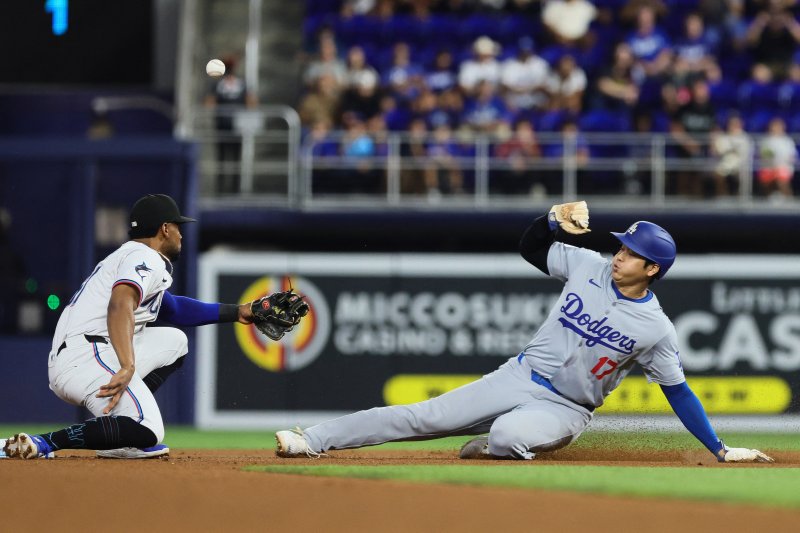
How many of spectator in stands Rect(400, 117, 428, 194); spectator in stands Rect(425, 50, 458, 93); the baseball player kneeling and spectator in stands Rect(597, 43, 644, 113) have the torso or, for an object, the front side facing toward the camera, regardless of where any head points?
3

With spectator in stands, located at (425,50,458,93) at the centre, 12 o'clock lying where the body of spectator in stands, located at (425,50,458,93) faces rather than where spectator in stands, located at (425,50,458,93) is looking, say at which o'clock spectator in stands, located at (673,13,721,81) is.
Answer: spectator in stands, located at (673,13,721,81) is roughly at 9 o'clock from spectator in stands, located at (425,50,458,93).

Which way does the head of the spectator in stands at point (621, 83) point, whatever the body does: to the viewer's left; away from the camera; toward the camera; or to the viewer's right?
toward the camera

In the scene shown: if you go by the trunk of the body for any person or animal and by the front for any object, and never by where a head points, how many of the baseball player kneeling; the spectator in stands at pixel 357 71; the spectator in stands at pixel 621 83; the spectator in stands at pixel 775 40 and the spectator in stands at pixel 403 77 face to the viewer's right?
1

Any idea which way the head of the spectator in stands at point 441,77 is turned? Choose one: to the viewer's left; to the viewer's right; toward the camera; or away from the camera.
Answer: toward the camera

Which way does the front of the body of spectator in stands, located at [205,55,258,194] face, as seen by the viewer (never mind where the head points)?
toward the camera

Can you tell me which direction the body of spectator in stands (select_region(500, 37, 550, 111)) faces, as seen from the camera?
toward the camera

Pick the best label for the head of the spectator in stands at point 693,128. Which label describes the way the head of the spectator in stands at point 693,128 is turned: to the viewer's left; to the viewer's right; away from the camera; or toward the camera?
toward the camera

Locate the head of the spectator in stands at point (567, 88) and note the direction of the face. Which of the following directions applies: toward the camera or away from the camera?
toward the camera

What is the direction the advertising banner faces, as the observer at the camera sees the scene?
facing the viewer

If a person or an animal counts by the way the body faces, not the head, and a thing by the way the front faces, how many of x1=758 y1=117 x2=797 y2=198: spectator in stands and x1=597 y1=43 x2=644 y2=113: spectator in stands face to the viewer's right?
0

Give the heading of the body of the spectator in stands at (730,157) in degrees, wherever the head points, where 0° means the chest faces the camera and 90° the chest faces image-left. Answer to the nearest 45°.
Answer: approximately 0°

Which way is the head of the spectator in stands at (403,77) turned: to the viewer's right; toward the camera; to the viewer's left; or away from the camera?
toward the camera

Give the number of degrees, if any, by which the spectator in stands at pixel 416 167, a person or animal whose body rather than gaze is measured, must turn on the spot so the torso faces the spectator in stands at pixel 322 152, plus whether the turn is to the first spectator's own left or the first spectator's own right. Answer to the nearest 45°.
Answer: approximately 90° to the first spectator's own right

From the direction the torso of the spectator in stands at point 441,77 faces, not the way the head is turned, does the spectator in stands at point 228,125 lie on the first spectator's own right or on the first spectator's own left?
on the first spectator's own right
